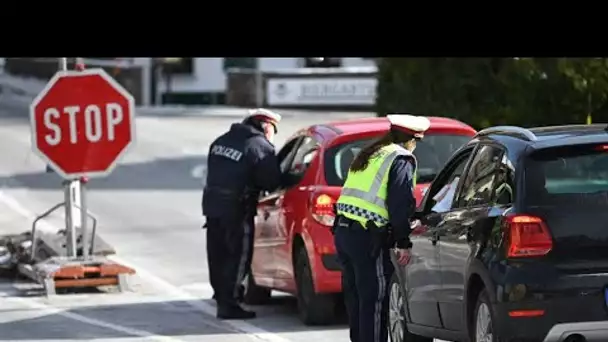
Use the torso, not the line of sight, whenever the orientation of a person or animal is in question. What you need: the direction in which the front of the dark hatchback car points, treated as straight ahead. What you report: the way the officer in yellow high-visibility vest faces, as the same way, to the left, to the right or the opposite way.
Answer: to the right

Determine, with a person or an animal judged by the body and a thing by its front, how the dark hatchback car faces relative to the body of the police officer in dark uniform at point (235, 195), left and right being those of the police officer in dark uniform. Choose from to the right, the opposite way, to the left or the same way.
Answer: to the left

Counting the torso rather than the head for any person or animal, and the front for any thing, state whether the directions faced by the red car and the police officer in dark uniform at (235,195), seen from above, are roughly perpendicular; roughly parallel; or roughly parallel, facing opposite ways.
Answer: roughly perpendicular

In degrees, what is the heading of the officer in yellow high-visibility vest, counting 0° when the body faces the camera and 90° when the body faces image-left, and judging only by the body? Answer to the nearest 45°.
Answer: approximately 225°

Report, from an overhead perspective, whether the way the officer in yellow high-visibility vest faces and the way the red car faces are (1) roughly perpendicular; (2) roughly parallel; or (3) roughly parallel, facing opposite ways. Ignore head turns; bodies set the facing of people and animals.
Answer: roughly perpendicular

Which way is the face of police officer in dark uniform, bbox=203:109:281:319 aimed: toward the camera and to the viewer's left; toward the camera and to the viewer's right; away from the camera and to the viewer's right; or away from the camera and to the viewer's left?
away from the camera and to the viewer's right

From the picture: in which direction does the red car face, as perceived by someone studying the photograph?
facing away from the viewer and to the left of the viewer
